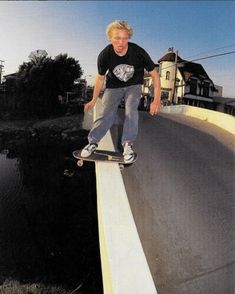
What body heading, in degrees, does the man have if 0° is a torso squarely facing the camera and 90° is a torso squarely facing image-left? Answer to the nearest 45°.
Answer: approximately 0°

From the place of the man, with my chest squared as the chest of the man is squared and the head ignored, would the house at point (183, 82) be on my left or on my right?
on my left
